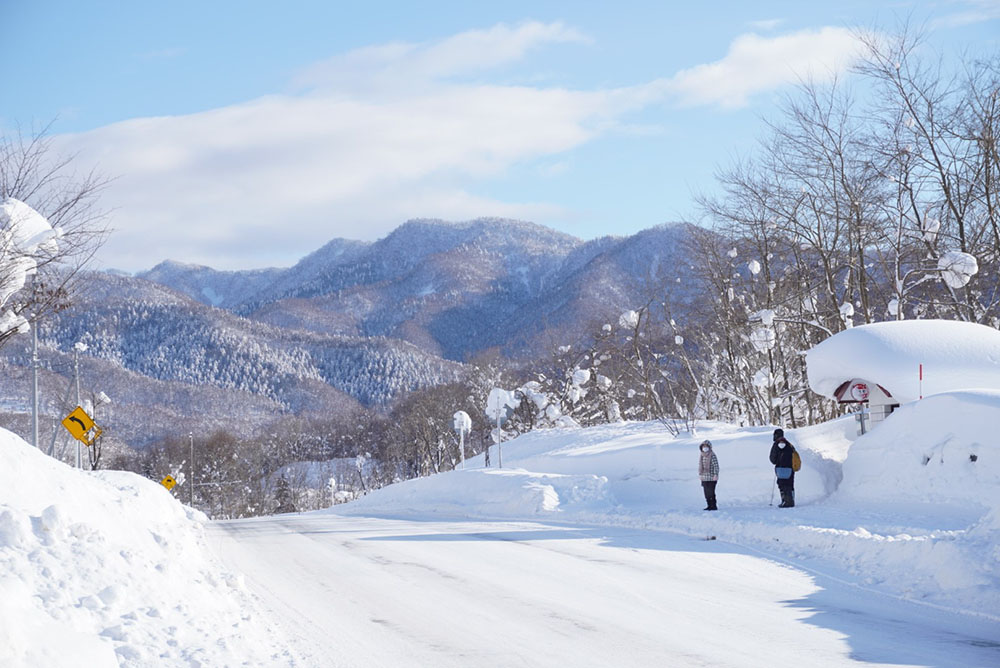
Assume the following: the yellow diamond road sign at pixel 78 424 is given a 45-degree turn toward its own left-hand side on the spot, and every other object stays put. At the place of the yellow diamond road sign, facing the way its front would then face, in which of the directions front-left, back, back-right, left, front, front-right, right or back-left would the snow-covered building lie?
front

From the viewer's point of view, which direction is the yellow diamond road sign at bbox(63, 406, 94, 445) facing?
toward the camera

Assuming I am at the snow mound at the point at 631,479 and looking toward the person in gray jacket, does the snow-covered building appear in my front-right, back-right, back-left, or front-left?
front-left

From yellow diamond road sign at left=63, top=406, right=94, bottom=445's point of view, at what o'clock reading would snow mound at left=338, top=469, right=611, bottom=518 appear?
The snow mound is roughly at 10 o'clock from the yellow diamond road sign.

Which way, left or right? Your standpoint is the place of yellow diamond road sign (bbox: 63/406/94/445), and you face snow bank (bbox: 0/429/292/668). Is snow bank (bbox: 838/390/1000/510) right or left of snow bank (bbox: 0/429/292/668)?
left

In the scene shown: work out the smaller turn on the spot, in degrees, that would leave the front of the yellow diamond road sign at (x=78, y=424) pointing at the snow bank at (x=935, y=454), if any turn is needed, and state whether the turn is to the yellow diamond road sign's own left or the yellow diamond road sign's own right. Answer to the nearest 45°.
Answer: approximately 45° to the yellow diamond road sign's own left

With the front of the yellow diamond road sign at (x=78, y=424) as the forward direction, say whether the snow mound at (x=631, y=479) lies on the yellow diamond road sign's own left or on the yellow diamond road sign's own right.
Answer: on the yellow diamond road sign's own left

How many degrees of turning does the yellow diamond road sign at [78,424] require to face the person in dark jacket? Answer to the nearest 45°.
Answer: approximately 45° to its left

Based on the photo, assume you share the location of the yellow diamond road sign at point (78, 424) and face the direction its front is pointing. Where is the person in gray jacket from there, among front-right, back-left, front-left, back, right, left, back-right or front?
front-left

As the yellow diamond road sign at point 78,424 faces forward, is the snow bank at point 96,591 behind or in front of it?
in front
